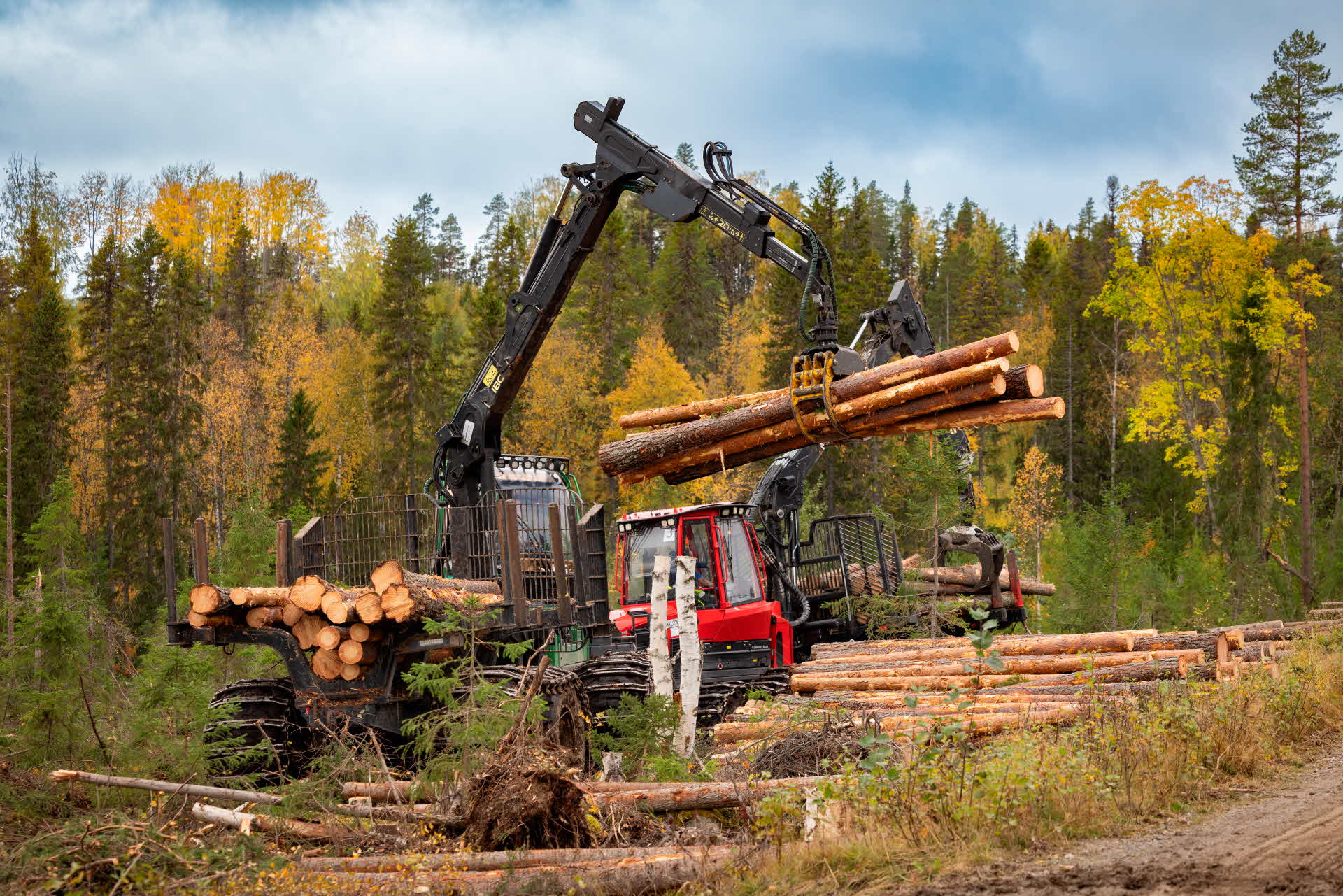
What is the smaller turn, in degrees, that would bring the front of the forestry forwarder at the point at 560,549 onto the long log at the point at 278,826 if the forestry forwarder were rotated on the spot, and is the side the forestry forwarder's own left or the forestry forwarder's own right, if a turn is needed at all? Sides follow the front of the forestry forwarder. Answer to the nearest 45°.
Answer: approximately 135° to the forestry forwarder's own right

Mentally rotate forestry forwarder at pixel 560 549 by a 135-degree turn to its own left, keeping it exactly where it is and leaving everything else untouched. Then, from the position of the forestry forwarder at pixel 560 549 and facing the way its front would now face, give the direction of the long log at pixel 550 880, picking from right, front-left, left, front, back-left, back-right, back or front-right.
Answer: left

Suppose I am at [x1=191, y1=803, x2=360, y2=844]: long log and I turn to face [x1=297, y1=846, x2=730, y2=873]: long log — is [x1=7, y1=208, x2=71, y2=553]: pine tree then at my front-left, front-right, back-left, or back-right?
back-left

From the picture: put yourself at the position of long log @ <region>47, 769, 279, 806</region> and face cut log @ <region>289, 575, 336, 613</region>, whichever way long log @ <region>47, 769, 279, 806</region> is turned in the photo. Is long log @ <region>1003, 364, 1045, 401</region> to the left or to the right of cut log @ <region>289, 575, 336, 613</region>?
right

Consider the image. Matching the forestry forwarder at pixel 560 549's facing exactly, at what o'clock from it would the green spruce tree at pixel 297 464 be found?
The green spruce tree is roughly at 10 o'clock from the forestry forwarder.

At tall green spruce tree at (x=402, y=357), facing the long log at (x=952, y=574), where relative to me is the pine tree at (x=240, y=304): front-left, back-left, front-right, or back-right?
back-right

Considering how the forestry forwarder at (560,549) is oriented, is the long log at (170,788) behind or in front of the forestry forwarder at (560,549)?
behind

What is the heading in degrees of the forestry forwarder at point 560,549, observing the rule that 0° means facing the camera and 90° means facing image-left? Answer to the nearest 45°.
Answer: approximately 225°

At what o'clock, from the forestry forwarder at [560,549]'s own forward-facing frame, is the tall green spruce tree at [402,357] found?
The tall green spruce tree is roughly at 10 o'clock from the forestry forwarder.

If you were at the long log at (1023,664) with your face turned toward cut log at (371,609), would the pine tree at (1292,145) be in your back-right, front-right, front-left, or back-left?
back-right

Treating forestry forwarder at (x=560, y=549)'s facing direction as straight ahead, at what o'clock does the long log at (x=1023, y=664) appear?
The long log is roughly at 2 o'clock from the forestry forwarder.
